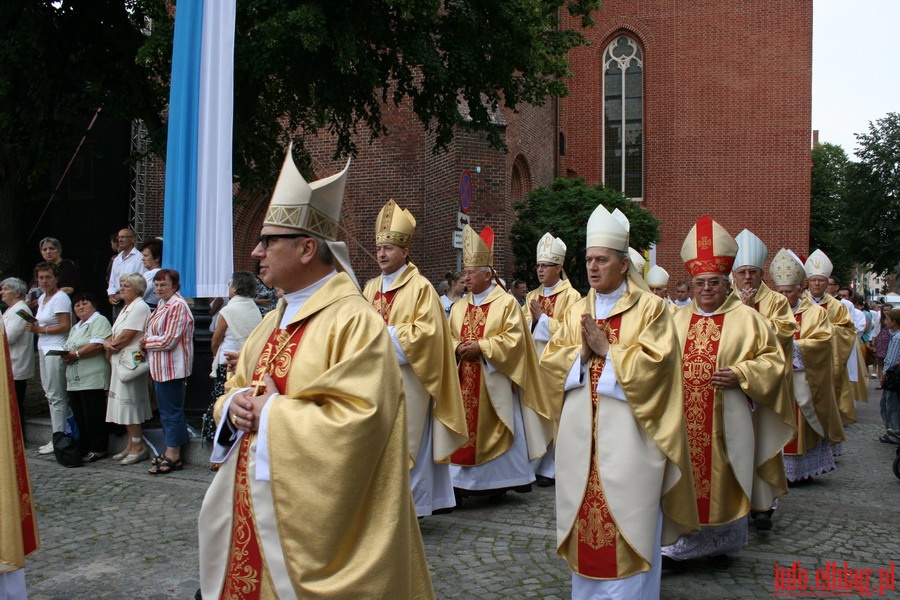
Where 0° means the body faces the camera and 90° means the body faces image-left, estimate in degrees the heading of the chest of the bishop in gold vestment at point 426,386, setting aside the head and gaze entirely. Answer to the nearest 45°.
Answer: approximately 45°

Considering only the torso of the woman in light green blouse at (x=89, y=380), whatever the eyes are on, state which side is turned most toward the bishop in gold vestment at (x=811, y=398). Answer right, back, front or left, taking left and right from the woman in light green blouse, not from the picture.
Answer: left

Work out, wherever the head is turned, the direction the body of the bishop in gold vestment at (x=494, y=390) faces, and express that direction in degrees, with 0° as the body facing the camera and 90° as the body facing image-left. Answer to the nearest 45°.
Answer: approximately 45°

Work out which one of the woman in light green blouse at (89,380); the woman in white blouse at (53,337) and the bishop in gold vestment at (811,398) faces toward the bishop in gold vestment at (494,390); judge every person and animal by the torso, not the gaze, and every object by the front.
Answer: the bishop in gold vestment at (811,398)

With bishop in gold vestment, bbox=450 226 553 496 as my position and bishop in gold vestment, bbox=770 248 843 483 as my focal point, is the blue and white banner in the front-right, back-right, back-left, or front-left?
back-left

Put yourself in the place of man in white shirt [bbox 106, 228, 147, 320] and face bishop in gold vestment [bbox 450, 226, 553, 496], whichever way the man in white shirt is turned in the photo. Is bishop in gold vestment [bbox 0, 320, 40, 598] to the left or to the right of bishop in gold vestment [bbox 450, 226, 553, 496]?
right

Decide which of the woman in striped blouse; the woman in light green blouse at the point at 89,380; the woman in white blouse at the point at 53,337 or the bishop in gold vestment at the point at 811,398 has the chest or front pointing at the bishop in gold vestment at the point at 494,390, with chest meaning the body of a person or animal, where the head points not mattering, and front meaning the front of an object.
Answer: the bishop in gold vestment at the point at 811,398

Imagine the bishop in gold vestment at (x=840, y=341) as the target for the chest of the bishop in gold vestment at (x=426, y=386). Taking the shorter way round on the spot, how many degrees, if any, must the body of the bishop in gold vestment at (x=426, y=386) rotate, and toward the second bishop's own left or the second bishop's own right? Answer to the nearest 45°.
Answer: approximately 180°

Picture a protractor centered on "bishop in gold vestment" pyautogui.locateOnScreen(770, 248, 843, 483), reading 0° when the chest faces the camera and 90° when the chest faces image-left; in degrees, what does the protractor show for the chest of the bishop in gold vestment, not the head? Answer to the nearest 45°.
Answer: approximately 45°

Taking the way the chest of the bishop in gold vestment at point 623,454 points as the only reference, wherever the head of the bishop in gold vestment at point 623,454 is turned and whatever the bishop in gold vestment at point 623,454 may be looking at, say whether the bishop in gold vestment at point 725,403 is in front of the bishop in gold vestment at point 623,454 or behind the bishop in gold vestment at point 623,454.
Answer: behind
